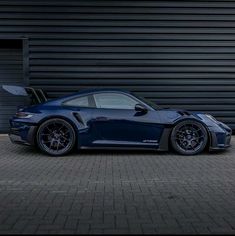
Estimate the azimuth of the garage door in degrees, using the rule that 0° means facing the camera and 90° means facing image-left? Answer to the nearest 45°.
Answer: approximately 0°

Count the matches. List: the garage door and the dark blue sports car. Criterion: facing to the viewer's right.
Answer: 1

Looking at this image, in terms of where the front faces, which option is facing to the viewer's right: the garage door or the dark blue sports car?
the dark blue sports car

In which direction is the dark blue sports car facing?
to the viewer's right
